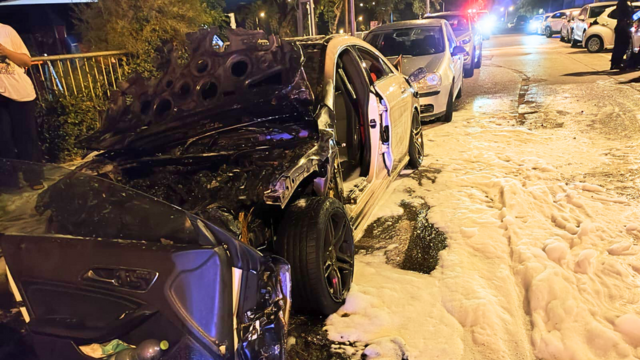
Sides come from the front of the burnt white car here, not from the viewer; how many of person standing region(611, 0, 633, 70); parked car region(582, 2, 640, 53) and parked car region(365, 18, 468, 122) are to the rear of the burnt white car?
3

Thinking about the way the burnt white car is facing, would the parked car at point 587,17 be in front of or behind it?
behind

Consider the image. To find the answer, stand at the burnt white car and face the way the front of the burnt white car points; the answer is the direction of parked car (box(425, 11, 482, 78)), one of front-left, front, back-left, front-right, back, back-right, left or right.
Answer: back

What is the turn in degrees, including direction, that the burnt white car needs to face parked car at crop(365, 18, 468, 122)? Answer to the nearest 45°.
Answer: approximately 180°

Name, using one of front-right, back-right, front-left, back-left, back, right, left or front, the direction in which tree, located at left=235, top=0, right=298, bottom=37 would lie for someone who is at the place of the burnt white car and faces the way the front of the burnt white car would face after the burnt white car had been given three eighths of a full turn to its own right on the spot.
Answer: front

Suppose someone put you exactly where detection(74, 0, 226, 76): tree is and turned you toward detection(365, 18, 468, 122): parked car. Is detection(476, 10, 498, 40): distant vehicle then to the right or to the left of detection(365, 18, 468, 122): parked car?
left

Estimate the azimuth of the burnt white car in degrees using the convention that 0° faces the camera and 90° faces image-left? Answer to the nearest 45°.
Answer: approximately 45°

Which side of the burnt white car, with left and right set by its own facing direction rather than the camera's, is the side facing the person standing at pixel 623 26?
back

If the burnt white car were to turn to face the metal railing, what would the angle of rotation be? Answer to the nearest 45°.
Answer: approximately 90° to its right

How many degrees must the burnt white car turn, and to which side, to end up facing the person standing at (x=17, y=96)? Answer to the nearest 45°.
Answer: approximately 90° to its right

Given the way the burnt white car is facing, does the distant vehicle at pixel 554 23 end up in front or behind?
behind

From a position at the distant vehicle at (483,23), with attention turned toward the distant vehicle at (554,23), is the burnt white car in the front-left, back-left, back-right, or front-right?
back-right
